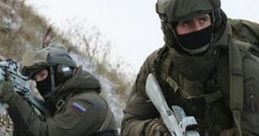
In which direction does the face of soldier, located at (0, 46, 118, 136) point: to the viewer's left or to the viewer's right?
to the viewer's left

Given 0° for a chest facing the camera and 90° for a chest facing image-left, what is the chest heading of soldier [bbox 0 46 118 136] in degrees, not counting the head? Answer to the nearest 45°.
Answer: approximately 90°

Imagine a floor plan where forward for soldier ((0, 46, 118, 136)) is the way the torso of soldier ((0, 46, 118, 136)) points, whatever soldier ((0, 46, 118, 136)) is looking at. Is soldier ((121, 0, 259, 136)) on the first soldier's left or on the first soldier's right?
on the first soldier's left
